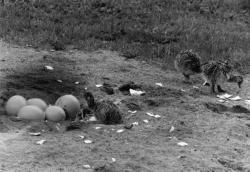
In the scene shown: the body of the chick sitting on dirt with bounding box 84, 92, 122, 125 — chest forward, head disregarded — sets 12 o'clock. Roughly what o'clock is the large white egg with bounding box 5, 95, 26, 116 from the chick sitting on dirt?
The large white egg is roughly at 12 o'clock from the chick sitting on dirt.

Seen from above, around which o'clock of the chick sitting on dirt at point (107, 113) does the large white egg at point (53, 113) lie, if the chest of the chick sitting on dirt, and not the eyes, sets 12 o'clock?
The large white egg is roughly at 12 o'clock from the chick sitting on dirt.

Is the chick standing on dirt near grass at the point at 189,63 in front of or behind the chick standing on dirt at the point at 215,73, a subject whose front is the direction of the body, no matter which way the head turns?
behind

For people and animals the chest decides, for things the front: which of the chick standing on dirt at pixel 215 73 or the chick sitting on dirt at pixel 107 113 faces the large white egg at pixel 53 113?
the chick sitting on dirt at pixel 107 113

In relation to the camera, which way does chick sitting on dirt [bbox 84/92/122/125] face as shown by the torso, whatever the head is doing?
to the viewer's left

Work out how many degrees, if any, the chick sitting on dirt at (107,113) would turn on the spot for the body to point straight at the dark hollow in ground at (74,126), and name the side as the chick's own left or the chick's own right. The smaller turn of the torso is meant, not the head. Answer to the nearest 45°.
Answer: approximately 45° to the chick's own left

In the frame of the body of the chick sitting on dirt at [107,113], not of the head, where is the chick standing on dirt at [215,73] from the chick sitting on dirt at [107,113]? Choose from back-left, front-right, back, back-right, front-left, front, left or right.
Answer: back-right

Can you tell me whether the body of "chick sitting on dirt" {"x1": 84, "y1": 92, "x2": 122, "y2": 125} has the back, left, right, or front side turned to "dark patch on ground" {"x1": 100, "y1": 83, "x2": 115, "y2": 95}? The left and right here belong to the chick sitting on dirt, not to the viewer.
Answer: right

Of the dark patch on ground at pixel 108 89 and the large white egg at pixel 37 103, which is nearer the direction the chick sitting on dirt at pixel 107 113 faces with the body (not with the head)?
the large white egg

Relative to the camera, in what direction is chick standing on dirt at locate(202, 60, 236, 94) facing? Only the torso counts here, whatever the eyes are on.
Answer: to the viewer's right

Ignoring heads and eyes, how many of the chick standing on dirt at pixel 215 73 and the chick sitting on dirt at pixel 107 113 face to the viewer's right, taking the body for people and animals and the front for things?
1
